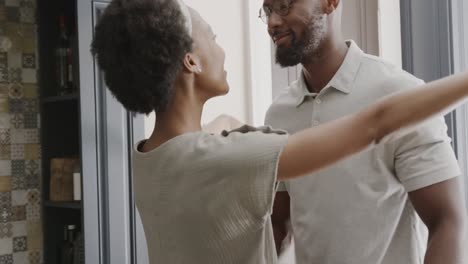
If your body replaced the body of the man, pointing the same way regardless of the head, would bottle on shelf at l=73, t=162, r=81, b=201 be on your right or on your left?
on your right

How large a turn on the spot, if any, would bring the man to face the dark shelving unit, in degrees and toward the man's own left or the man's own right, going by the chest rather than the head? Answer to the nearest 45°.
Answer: approximately 90° to the man's own right

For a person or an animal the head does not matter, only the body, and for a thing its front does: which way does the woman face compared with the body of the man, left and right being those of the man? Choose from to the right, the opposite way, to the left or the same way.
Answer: the opposite way

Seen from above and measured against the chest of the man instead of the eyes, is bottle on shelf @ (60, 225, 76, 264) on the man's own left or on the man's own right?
on the man's own right

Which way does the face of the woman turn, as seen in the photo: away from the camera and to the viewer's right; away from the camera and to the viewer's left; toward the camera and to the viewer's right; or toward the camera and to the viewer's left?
away from the camera and to the viewer's right

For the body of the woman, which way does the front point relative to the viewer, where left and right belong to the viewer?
facing away from the viewer and to the right of the viewer

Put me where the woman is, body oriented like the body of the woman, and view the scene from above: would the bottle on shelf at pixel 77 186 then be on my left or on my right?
on my left
